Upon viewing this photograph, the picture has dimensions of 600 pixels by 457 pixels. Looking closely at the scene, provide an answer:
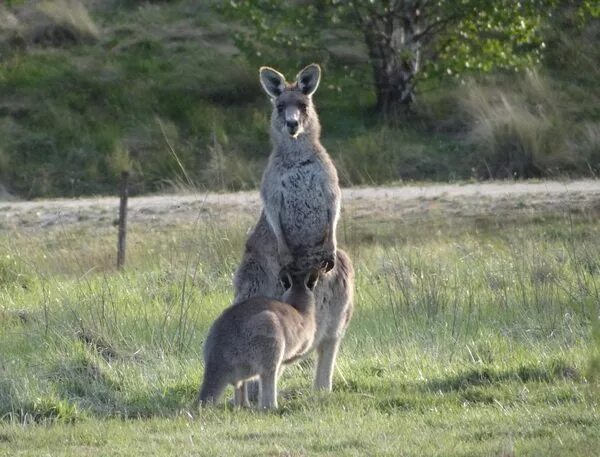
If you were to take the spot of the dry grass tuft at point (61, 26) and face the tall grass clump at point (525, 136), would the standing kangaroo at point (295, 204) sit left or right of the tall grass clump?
right

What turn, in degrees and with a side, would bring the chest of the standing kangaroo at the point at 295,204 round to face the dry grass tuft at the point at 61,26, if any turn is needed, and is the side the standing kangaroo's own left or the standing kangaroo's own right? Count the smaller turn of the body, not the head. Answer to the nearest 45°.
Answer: approximately 180°

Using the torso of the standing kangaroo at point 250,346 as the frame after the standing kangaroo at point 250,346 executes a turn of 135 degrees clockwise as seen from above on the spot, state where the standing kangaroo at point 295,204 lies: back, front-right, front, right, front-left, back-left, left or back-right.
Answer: back

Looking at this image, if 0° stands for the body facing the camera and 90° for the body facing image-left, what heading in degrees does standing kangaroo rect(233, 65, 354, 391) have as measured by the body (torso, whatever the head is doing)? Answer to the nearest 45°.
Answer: approximately 0°

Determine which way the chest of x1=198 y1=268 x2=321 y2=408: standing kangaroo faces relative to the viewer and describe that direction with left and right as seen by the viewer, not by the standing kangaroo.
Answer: facing away from the viewer and to the right of the viewer

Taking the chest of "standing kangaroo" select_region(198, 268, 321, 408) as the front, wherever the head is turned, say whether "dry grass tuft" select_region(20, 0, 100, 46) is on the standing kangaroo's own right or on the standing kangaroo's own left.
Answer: on the standing kangaroo's own left

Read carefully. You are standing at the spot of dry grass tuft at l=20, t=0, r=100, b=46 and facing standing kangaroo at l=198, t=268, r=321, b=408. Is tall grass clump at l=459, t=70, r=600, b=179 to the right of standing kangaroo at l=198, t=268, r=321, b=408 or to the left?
left
